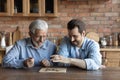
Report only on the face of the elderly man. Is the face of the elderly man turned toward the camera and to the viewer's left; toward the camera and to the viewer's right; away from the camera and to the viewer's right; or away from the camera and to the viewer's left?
toward the camera and to the viewer's right

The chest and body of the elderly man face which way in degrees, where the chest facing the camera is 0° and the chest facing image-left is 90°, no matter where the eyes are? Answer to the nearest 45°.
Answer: approximately 315°

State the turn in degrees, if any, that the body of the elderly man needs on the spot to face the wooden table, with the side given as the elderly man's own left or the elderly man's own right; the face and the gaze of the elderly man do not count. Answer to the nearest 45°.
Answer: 0° — they already face it
